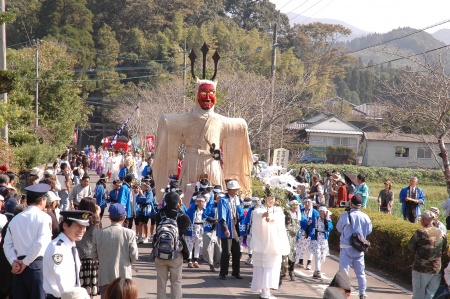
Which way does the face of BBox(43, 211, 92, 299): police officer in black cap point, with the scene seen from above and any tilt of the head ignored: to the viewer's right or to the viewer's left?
to the viewer's right

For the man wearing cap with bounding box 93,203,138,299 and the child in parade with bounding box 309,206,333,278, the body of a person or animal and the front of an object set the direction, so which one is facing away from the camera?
the man wearing cap

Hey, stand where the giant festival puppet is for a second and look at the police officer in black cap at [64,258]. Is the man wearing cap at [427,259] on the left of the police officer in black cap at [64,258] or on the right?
left

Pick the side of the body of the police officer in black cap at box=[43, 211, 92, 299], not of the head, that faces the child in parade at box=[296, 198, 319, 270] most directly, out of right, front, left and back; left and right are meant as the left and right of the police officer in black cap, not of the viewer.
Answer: left

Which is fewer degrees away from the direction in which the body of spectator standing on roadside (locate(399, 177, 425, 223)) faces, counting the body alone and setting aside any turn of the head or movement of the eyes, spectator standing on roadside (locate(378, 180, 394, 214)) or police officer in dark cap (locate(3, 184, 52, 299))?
the police officer in dark cap

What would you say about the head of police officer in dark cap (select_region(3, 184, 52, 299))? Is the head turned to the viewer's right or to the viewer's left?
to the viewer's right

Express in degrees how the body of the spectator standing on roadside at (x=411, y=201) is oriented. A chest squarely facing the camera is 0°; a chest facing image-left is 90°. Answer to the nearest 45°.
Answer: approximately 0°

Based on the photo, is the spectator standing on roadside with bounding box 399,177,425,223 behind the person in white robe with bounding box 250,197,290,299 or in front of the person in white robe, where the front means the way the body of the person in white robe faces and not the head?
behind
